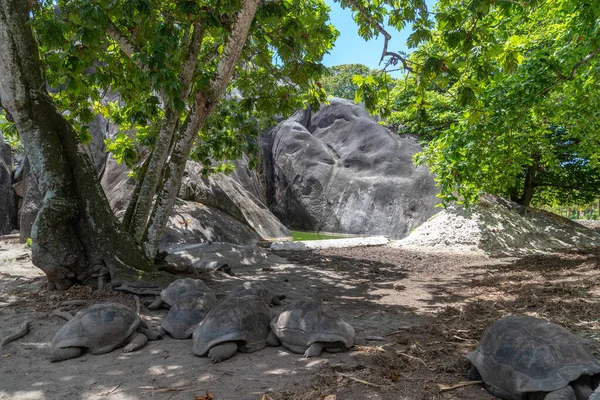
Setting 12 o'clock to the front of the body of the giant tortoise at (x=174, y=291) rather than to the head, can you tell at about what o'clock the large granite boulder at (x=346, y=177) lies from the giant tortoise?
The large granite boulder is roughly at 4 o'clock from the giant tortoise.

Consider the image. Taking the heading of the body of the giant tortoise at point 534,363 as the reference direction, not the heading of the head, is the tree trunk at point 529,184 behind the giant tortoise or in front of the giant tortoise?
behind

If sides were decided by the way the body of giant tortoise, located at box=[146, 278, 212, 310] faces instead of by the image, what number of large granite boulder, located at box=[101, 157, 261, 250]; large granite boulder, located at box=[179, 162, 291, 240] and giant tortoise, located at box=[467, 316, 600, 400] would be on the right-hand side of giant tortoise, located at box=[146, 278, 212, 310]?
2

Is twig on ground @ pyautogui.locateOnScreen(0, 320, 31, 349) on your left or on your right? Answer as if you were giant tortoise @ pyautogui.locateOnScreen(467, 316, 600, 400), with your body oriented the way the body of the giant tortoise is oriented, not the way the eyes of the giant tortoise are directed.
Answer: on your right

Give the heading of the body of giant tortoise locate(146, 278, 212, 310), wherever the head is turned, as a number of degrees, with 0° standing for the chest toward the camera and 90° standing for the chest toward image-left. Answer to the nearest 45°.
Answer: approximately 90°

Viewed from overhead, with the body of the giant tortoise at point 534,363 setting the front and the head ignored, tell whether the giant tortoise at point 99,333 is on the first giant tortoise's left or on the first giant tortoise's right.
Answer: on the first giant tortoise's right

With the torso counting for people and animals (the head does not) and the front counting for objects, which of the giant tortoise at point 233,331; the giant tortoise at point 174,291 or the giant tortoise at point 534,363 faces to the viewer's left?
the giant tortoise at point 174,291

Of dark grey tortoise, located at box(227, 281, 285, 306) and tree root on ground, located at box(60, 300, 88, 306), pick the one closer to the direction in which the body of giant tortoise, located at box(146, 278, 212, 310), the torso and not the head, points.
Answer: the tree root on ground
